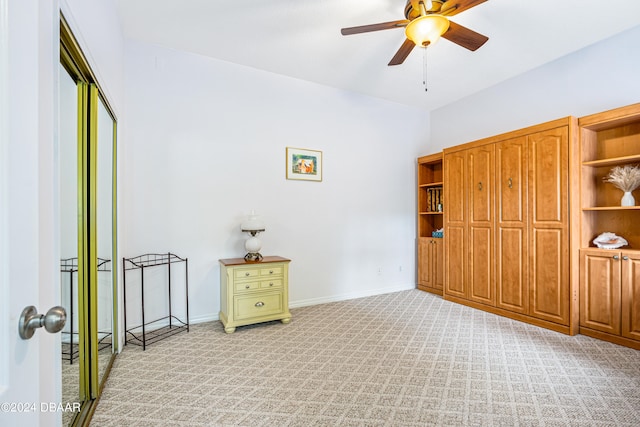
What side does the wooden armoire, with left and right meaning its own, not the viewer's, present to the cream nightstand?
front

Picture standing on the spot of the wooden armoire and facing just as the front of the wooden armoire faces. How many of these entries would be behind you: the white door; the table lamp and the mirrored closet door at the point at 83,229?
0

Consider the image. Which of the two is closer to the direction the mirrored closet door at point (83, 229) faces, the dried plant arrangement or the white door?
the dried plant arrangement

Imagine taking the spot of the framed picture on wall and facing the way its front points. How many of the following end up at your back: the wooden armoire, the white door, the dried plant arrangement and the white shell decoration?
0

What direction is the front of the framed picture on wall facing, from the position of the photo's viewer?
facing the viewer and to the right of the viewer

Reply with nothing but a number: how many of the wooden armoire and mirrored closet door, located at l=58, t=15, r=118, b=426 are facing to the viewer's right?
1

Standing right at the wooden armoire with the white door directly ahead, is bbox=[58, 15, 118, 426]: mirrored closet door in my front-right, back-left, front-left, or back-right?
front-right

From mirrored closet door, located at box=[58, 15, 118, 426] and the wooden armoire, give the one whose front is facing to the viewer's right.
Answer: the mirrored closet door

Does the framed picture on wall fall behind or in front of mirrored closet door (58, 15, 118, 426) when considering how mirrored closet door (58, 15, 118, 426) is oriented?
in front

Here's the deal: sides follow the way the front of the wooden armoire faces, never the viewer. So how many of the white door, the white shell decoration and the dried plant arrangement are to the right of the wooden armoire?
0

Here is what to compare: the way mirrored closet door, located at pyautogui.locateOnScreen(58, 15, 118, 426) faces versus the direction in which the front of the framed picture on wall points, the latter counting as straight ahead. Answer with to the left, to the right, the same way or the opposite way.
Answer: to the left

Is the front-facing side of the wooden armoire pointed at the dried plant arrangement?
no

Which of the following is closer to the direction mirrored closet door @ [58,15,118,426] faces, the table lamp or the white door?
the table lamp

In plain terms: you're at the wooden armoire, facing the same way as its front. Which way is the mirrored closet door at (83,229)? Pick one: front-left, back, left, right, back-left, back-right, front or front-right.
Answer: front

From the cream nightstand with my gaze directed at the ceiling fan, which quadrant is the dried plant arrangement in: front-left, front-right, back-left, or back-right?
front-left

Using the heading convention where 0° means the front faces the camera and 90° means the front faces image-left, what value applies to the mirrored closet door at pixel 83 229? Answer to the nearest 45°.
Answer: approximately 270°

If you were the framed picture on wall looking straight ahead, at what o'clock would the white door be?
The white door is roughly at 2 o'clock from the framed picture on wall.

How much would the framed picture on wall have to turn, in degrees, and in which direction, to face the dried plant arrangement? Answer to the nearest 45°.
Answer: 0° — it already faces it

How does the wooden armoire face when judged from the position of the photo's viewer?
facing the viewer and to the left of the viewer

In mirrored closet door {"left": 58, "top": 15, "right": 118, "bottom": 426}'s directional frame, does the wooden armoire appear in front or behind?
in front

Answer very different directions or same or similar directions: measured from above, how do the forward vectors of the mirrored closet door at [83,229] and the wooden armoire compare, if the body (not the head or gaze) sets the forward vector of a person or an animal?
very different directions
